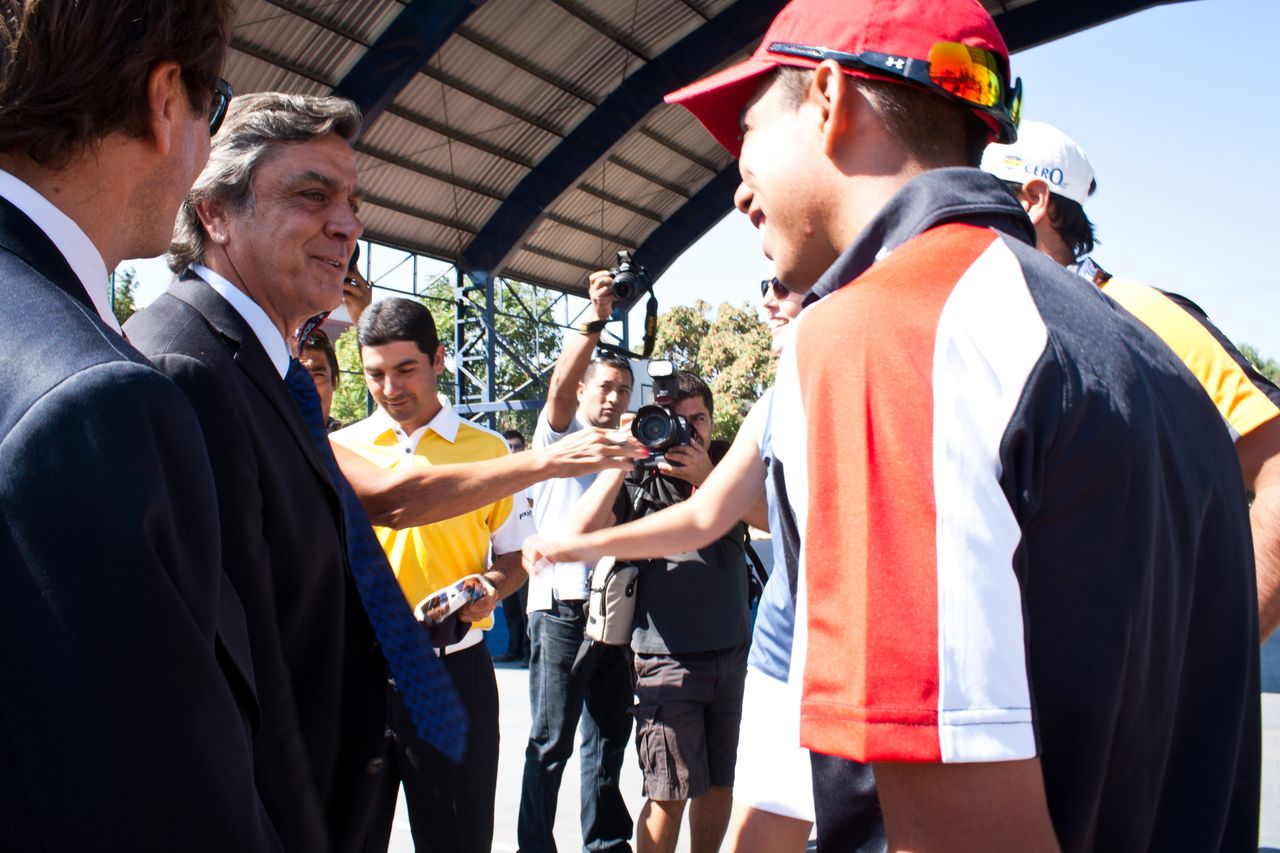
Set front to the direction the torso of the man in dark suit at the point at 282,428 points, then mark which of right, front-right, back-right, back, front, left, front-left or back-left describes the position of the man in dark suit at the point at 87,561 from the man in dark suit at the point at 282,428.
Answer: right

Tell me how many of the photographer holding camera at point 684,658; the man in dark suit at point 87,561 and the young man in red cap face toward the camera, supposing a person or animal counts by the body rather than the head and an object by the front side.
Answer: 1

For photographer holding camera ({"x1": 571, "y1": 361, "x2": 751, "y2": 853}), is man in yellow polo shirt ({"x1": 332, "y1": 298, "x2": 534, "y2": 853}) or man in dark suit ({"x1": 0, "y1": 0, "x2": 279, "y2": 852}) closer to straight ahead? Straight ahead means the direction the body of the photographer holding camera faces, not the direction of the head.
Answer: the man in dark suit

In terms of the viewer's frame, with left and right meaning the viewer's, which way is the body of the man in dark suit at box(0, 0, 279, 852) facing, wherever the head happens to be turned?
facing away from the viewer and to the right of the viewer

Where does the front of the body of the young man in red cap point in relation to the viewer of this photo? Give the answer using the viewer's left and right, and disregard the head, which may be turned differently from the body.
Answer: facing away from the viewer and to the left of the viewer

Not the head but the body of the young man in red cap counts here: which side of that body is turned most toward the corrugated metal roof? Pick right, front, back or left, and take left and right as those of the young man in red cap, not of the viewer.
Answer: front

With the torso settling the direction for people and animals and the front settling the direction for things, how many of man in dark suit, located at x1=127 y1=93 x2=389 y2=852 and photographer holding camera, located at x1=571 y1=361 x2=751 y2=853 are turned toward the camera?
1

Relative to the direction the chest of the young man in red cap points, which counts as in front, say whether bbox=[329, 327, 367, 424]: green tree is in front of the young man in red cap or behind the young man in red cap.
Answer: in front

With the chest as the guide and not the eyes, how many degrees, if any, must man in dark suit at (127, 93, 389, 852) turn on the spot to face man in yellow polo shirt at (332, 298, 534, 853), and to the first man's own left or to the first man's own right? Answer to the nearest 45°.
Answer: approximately 90° to the first man's own left

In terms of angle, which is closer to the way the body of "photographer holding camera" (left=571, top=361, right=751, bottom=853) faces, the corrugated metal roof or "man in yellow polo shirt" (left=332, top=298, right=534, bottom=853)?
the man in yellow polo shirt

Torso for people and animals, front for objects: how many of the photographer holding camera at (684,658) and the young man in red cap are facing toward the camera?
1

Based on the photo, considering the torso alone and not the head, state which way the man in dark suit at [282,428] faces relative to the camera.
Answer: to the viewer's right

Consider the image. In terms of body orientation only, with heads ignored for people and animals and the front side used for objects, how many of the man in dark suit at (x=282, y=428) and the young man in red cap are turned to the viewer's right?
1
